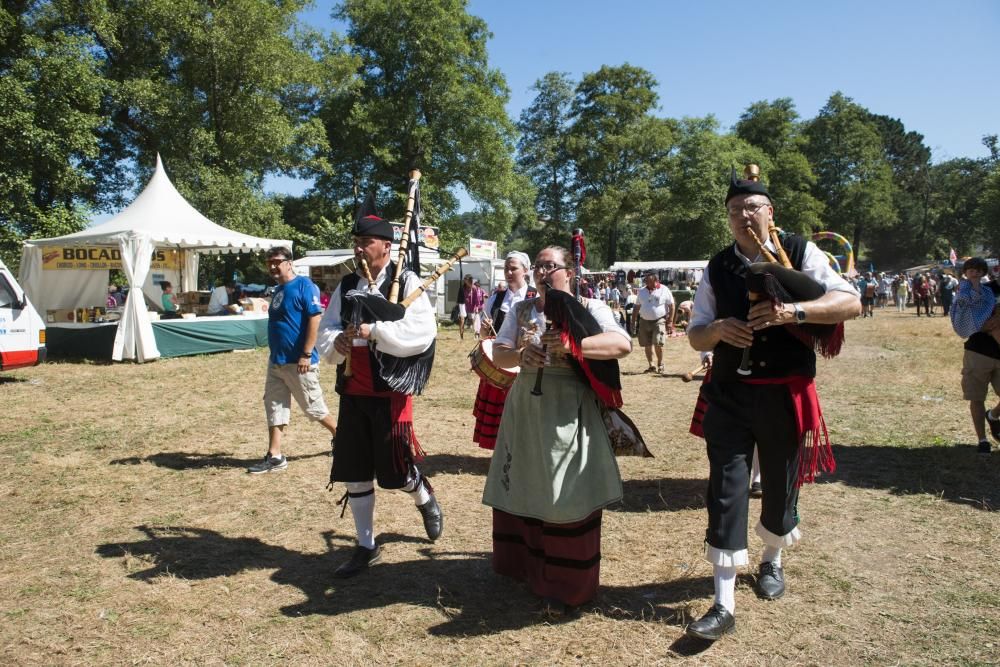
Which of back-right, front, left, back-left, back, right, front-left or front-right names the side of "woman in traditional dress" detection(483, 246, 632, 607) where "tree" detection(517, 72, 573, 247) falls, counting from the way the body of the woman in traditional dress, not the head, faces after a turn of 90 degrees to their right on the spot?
front-right

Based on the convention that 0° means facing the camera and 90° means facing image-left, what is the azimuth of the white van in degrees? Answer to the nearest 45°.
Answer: approximately 270°

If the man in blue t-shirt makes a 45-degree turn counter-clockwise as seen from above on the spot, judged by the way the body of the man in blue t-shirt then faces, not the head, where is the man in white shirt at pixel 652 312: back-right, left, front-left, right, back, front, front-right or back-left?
back-left

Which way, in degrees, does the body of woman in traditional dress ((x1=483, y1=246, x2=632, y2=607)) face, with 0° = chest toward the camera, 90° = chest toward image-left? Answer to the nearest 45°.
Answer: approximately 45°

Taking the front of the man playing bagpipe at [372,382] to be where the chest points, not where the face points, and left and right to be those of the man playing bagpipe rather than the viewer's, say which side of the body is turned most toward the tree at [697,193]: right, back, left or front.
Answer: back
